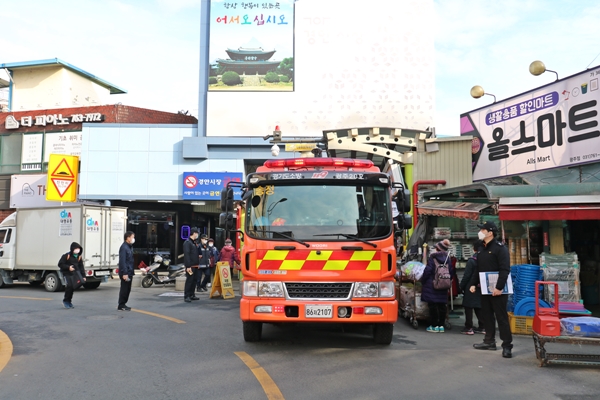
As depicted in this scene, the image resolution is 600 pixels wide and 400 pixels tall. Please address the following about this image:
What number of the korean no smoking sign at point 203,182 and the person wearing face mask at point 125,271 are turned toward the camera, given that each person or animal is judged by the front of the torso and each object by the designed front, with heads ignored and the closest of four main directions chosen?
1

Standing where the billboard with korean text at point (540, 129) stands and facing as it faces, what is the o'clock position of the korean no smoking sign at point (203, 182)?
The korean no smoking sign is roughly at 2 o'clock from the billboard with korean text.

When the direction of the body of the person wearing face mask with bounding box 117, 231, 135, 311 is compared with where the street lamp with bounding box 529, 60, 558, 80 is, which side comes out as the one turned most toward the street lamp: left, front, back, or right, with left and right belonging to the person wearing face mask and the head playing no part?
front

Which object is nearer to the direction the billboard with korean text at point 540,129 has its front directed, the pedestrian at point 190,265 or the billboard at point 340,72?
the pedestrian

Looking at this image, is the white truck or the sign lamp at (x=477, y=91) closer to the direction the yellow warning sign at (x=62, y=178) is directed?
the white truck

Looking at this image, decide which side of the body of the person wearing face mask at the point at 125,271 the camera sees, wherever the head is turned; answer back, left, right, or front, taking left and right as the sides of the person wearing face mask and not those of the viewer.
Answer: right

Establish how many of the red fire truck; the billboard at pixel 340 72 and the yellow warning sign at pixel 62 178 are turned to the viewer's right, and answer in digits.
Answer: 0

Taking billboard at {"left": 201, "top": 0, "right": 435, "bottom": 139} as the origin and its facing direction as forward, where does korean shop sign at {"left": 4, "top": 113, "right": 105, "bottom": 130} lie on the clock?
The korean shop sign is roughly at 3 o'clock from the billboard.

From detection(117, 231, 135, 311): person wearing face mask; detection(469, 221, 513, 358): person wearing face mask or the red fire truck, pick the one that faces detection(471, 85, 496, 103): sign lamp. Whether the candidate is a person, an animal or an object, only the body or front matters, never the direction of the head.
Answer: detection(117, 231, 135, 311): person wearing face mask

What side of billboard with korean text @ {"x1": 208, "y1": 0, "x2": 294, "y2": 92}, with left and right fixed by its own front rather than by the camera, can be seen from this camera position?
front

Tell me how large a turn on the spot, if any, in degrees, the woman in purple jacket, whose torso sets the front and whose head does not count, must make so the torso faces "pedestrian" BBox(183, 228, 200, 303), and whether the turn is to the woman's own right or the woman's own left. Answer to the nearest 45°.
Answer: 0° — they already face them

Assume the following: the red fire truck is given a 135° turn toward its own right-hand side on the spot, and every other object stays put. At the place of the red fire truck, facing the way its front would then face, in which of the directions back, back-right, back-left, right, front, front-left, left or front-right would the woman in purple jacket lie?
right

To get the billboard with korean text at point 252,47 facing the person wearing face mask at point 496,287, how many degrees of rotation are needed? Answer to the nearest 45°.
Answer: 0° — it already faces them

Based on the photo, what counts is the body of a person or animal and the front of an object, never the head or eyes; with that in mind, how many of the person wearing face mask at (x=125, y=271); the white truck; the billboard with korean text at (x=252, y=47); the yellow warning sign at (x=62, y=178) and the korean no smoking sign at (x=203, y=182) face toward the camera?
3

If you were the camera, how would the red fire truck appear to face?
facing the viewer
